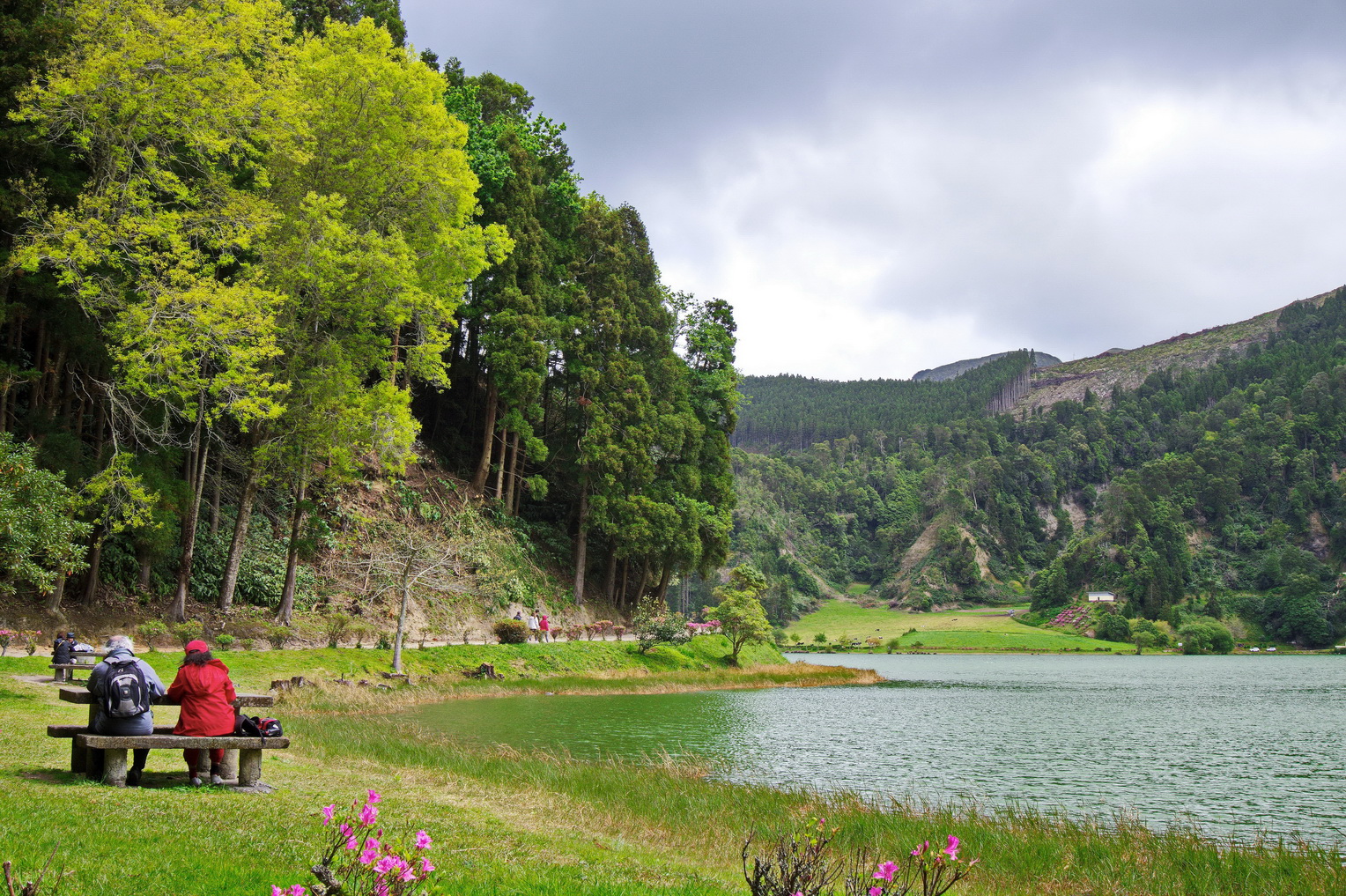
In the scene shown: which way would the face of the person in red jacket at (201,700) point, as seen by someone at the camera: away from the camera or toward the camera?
away from the camera

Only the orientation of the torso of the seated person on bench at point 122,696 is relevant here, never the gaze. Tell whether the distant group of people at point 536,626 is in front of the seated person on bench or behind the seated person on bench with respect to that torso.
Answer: in front

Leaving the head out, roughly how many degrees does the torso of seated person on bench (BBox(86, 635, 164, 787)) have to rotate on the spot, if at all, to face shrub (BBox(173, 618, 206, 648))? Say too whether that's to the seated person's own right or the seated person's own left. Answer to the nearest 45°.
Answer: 0° — they already face it

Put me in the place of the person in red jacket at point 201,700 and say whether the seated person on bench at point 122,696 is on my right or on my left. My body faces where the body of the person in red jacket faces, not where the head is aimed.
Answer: on my left

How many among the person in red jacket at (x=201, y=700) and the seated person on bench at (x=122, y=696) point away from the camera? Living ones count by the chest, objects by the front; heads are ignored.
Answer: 2

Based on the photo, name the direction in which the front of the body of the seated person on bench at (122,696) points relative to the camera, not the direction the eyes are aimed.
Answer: away from the camera

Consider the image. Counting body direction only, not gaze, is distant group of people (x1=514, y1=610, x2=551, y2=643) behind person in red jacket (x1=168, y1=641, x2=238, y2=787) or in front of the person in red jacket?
in front

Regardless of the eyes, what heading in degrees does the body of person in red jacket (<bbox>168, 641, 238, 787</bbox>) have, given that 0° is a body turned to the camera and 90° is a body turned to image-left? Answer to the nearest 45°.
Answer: approximately 180°

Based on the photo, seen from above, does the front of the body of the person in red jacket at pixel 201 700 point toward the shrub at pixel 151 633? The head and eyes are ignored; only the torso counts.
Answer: yes
